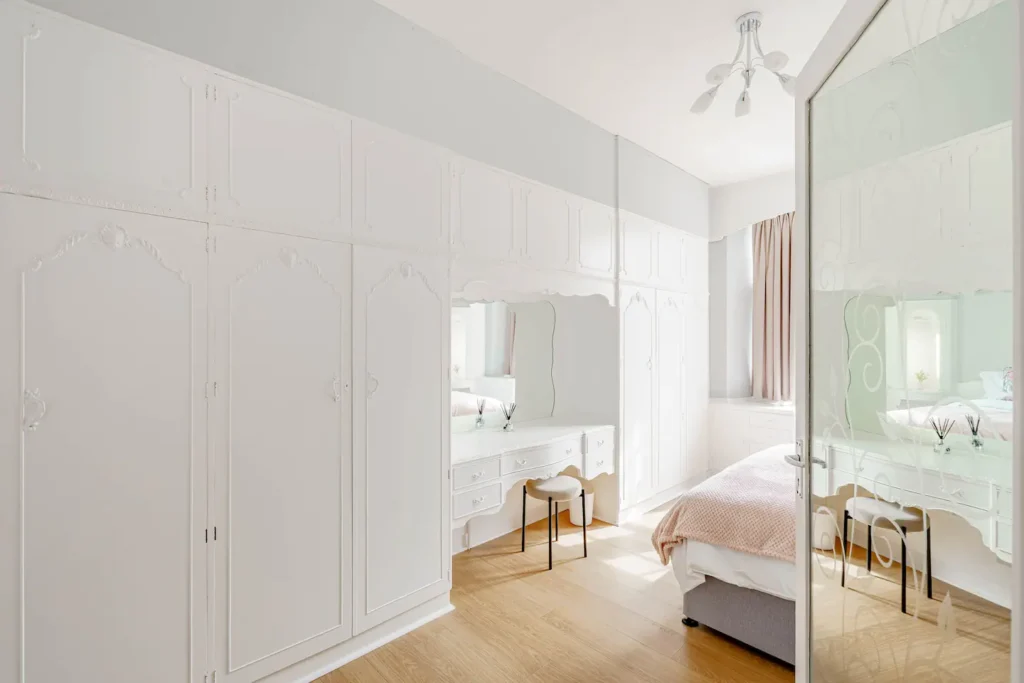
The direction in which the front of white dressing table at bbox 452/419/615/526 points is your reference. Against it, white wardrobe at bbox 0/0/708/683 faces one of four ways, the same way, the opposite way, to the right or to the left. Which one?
the same way

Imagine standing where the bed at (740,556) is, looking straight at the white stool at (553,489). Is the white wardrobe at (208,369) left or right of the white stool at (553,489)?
left

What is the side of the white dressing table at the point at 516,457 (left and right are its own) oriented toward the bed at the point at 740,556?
front

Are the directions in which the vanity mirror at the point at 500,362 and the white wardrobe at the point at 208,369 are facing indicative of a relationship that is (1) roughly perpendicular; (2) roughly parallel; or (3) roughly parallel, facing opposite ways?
roughly parallel

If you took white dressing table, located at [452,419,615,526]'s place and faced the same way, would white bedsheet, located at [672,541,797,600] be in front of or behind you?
in front

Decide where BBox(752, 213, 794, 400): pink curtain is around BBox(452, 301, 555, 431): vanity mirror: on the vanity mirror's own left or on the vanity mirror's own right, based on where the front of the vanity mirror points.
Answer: on the vanity mirror's own left

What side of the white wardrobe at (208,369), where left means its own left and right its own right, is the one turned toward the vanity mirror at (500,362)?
left

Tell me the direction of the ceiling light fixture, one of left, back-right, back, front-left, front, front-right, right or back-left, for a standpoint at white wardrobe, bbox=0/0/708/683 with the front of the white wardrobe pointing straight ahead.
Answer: front-left

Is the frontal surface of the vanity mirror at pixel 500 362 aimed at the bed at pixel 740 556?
yes

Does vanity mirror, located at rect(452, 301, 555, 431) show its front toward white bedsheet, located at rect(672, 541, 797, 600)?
yes

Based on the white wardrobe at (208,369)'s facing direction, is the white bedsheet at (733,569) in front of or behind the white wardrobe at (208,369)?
in front

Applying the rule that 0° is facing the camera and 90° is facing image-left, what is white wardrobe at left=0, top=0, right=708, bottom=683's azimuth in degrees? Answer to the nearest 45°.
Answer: approximately 315°

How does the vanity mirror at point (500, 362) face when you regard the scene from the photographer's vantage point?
facing the viewer and to the right of the viewer

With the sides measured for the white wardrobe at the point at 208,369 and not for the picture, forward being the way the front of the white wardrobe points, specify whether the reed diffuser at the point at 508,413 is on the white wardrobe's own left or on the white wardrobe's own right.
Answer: on the white wardrobe's own left

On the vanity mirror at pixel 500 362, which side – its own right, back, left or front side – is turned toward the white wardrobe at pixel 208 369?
right

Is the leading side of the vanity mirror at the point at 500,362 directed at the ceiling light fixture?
yes

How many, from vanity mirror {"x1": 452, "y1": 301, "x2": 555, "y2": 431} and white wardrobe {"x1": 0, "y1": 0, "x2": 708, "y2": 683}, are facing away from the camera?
0
